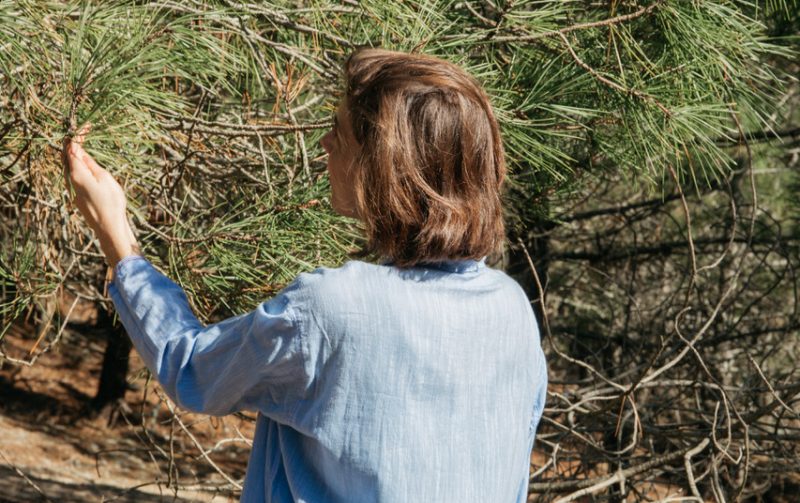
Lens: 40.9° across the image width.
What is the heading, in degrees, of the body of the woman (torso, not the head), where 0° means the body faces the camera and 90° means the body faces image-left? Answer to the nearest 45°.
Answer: approximately 135°

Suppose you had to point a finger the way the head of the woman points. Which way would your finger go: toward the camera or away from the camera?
away from the camera
